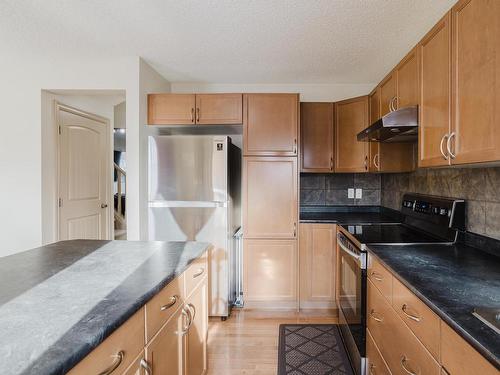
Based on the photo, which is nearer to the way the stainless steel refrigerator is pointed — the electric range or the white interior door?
the electric range

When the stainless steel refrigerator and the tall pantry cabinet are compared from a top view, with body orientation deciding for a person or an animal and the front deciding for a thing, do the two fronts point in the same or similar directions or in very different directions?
same or similar directions

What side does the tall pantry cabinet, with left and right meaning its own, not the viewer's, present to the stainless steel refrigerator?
right

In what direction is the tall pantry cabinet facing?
toward the camera

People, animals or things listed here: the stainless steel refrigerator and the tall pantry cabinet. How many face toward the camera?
2

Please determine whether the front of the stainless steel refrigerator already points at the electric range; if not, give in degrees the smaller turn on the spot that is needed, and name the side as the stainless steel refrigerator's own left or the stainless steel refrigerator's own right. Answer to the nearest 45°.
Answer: approximately 45° to the stainless steel refrigerator's own left

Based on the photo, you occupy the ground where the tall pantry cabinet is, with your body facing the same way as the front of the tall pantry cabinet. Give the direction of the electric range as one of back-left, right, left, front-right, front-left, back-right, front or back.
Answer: front-left

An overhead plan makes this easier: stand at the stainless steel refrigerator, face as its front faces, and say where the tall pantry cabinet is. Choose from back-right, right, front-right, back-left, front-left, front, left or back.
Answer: left

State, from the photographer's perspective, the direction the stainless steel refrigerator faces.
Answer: facing the viewer

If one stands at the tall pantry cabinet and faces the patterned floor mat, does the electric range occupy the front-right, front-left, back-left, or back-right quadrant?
front-left

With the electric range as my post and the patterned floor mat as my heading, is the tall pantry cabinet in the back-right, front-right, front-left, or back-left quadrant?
front-right

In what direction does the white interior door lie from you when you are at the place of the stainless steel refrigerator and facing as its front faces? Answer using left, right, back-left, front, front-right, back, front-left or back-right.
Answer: back-right
